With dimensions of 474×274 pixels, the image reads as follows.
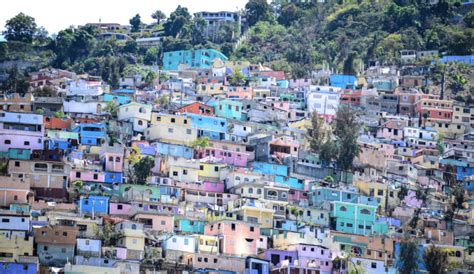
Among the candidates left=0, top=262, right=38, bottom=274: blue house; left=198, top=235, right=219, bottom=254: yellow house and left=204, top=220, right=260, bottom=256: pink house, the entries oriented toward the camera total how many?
3

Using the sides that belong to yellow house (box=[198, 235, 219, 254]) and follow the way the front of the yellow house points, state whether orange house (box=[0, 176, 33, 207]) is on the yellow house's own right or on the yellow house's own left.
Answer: on the yellow house's own right

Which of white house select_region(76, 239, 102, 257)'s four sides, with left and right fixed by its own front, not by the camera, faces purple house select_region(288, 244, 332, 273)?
left

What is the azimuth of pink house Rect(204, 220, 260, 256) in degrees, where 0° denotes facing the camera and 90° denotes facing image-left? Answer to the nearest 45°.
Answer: approximately 0°

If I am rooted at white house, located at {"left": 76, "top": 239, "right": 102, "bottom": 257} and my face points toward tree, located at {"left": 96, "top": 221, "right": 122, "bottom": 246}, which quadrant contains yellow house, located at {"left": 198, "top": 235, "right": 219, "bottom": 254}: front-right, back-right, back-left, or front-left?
front-right

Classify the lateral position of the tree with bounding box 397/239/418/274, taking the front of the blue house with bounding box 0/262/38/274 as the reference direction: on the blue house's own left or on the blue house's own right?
on the blue house's own left

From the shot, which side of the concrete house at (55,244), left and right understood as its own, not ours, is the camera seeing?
front

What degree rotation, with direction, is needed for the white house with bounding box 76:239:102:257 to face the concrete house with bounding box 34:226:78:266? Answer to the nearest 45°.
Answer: approximately 90° to its right

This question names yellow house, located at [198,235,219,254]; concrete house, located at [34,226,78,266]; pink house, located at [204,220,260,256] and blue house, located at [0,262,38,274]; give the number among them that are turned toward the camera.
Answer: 4

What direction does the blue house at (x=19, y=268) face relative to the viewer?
toward the camera

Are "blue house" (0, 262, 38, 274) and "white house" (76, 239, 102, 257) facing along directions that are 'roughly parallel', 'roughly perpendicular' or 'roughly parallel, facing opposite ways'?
roughly parallel

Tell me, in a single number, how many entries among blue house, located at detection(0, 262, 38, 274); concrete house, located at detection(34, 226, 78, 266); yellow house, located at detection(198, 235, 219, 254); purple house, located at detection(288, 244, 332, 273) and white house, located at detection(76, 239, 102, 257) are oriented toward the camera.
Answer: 5
